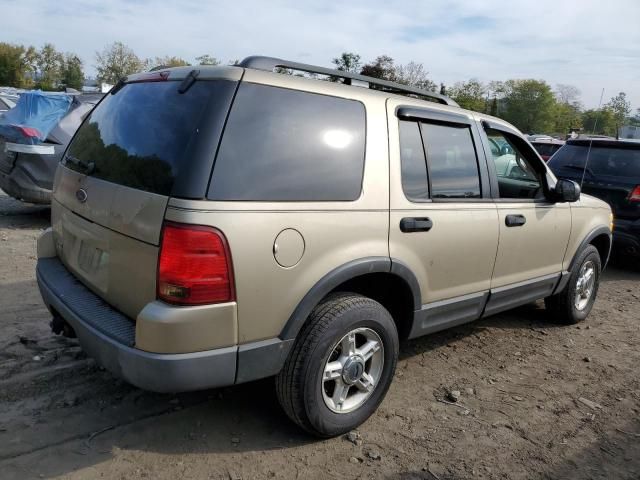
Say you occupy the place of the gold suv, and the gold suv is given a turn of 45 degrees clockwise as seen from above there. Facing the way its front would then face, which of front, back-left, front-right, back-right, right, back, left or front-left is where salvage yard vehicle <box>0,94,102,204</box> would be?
back-left

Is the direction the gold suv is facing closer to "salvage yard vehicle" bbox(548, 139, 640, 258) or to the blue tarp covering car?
the salvage yard vehicle

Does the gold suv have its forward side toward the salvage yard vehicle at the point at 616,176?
yes

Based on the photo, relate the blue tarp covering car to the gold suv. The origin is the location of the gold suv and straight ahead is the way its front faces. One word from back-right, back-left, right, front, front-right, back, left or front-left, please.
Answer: left

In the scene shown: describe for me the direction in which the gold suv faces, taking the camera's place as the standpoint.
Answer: facing away from the viewer and to the right of the viewer
